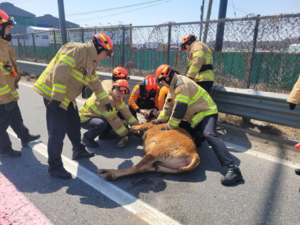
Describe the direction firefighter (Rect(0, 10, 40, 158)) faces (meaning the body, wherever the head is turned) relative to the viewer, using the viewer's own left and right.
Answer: facing to the right of the viewer

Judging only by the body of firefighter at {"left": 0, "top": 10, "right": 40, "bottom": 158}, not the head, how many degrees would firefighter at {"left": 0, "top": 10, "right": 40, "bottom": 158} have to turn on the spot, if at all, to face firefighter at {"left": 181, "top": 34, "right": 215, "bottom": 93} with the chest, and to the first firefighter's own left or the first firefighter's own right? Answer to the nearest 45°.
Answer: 0° — they already face them

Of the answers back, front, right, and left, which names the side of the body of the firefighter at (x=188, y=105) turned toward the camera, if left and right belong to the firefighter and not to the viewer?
left

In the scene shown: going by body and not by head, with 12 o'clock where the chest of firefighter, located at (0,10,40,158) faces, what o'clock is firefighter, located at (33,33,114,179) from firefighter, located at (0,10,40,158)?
firefighter, located at (33,33,114,179) is roughly at 2 o'clock from firefighter, located at (0,10,40,158).

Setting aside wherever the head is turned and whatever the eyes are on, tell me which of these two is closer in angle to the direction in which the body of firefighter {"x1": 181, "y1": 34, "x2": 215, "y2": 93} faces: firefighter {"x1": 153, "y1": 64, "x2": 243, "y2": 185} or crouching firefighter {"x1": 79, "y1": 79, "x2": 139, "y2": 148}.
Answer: the crouching firefighter

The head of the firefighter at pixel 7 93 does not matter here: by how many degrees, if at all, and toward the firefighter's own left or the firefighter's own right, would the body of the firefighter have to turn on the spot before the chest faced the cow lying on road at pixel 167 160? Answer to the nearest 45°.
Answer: approximately 45° to the firefighter's own right

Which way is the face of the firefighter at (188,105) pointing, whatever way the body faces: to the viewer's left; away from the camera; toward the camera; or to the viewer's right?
to the viewer's left

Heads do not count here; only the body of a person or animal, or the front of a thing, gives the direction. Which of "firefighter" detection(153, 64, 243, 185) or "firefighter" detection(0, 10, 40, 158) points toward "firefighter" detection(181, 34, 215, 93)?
"firefighter" detection(0, 10, 40, 158)
